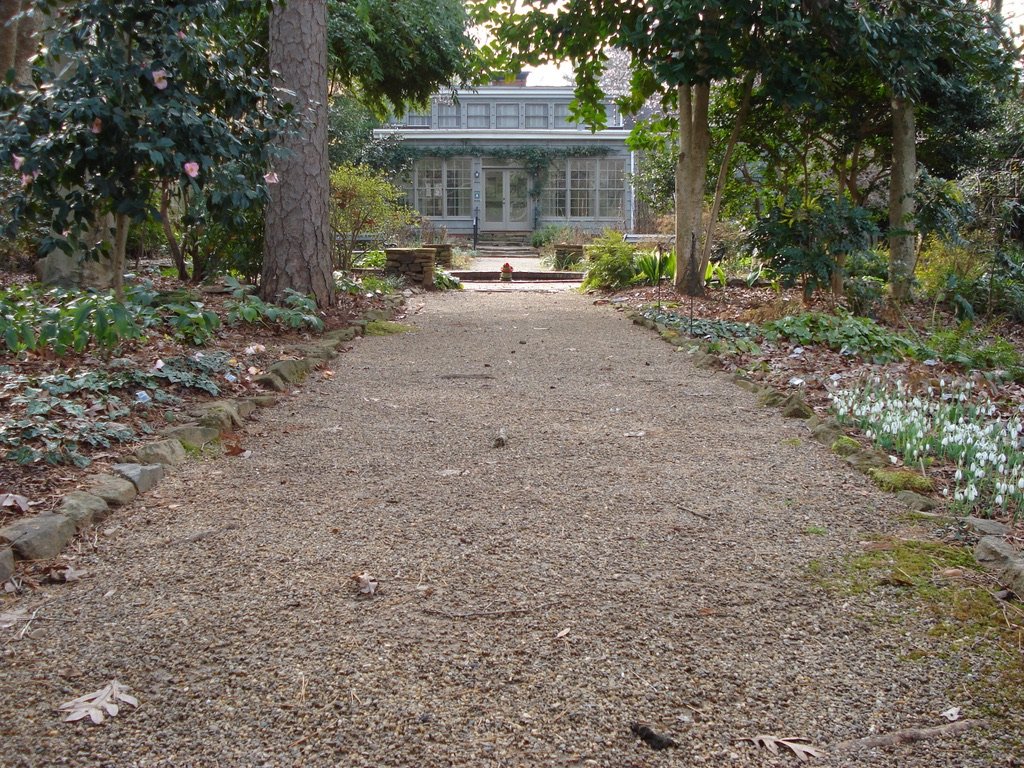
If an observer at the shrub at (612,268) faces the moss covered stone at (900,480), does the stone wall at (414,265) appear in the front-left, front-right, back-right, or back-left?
back-right

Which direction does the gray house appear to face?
toward the camera

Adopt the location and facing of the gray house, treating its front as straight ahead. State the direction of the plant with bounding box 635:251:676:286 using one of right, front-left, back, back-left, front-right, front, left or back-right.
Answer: front

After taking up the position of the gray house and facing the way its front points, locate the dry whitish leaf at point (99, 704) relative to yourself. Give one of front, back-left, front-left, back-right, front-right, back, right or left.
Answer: front

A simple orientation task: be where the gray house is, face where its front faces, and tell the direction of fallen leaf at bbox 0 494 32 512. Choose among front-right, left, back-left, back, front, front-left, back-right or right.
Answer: front

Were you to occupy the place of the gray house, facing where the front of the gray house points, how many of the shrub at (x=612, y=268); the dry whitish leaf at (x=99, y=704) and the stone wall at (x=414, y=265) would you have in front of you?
3

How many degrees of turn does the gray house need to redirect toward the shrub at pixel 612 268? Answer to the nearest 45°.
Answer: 0° — it already faces it

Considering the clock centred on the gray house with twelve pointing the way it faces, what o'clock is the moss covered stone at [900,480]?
The moss covered stone is roughly at 12 o'clock from the gray house.

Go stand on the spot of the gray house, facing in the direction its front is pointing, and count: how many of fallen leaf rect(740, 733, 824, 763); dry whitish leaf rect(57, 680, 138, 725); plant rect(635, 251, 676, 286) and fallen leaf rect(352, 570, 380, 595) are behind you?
0

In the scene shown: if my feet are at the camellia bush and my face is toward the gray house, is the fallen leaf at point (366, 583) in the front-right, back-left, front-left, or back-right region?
back-right

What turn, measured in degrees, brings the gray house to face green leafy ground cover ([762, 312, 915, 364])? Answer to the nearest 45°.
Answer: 0° — it already faces it

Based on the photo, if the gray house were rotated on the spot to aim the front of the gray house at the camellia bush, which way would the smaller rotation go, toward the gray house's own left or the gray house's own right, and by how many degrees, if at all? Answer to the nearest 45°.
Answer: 0° — it already faces it

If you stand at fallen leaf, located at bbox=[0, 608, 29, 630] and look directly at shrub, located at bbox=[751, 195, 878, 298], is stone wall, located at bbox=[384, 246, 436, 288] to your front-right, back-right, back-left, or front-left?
front-left

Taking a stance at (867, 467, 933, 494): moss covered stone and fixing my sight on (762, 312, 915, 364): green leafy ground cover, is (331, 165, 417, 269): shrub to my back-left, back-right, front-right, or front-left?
front-left

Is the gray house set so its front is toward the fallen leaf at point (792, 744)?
yes

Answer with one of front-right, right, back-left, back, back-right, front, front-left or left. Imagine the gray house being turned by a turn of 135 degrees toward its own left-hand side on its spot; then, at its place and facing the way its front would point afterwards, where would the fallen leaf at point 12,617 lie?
back-right

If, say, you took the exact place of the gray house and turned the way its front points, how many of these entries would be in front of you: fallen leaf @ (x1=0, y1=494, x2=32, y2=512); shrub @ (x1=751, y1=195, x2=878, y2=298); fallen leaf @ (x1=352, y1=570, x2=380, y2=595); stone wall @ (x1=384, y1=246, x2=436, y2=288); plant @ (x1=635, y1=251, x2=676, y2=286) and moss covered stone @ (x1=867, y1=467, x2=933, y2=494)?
6

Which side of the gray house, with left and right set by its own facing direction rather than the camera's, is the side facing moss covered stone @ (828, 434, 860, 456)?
front

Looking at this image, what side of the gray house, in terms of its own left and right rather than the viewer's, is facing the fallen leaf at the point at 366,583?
front
